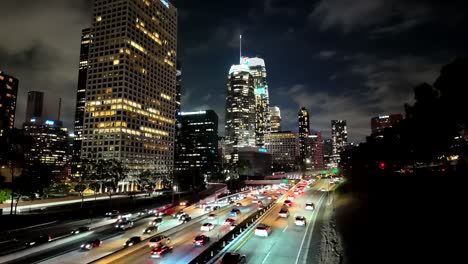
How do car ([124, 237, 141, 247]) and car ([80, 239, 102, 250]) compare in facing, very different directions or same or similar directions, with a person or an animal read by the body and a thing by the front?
same or similar directions

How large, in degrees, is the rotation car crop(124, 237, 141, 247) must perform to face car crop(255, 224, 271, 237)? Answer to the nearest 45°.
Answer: approximately 135° to its left

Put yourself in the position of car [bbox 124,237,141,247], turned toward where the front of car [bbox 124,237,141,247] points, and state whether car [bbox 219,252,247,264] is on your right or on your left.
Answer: on your left

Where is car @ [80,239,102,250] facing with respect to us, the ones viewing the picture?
facing the viewer and to the left of the viewer

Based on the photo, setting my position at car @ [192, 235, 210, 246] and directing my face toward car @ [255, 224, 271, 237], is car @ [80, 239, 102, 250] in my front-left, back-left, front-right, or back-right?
back-left

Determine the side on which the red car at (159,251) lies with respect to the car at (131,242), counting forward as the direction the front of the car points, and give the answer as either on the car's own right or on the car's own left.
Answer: on the car's own left

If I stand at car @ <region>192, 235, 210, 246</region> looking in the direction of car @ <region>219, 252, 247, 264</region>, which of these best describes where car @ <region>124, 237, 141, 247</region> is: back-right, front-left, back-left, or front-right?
back-right

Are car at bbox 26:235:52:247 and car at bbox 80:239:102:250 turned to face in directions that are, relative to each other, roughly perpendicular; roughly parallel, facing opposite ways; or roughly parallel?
roughly parallel
